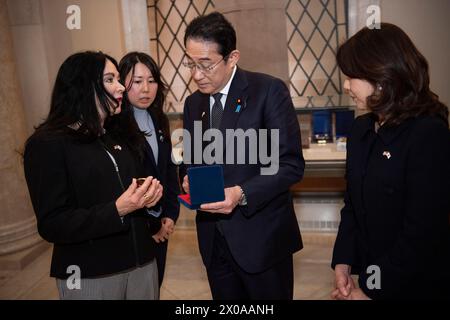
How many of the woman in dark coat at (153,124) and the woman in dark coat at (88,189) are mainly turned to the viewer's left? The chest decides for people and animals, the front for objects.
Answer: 0

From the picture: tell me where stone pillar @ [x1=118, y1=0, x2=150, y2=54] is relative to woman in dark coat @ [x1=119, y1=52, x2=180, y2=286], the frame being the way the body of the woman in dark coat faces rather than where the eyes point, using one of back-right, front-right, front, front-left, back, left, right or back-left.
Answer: back

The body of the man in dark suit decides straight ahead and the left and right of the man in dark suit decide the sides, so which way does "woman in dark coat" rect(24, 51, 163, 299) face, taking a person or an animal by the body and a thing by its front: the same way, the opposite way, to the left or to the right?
to the left

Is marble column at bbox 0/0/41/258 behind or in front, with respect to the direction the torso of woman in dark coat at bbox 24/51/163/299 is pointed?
behind

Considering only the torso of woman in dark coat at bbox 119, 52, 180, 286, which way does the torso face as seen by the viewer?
toward the camera

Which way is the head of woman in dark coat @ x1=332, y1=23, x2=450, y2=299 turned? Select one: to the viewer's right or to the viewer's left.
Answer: to the viewer's left

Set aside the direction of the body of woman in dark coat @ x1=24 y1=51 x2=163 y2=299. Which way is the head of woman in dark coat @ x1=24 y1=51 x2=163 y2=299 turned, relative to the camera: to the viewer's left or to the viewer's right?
to the viewer's right

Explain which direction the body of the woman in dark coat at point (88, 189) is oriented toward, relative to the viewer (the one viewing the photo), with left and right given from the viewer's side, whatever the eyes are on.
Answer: facing the viewer and to the right of the viewer

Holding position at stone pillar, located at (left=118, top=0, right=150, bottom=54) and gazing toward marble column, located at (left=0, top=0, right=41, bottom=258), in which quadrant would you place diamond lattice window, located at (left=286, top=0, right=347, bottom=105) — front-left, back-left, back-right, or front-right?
back-left

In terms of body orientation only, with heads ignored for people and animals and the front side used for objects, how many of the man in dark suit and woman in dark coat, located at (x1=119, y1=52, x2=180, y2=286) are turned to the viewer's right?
0

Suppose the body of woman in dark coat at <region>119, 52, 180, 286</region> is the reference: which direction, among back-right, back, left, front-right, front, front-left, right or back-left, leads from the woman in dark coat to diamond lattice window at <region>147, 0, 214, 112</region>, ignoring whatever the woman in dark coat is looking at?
back

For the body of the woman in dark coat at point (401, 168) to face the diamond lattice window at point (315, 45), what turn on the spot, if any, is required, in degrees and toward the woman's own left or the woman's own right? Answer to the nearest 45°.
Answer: approximately 135° to the woman's own right

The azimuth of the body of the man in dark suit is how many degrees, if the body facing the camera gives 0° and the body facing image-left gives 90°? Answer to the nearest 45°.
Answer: approximately 45°

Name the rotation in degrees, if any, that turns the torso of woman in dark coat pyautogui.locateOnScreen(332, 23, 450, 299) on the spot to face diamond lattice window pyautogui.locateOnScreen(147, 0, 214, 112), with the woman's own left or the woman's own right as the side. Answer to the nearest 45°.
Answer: approximately 90° to the woman's own right

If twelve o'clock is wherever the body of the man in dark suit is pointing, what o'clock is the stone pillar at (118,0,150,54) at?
The stone pillar is roughly at 4 o'clock from the man in dark suit.
